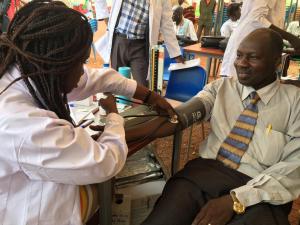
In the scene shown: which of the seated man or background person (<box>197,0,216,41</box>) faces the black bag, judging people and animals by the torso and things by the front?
the background person

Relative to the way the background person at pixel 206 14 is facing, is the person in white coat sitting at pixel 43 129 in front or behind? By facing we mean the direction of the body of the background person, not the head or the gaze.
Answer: in front

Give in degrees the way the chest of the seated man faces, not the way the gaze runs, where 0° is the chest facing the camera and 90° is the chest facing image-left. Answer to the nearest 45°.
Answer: approximately 45°

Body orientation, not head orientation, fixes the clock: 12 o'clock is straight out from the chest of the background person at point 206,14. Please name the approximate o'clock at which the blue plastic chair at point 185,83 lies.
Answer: The blue plastic chair is roughly at 12 o'clock from the background person.

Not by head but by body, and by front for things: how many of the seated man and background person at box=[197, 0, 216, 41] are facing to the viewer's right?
0

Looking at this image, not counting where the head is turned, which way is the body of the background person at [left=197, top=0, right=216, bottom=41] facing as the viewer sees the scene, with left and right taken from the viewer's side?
facing the viewer

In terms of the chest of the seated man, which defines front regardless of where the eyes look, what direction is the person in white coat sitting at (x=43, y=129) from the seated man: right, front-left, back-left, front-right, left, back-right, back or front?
front

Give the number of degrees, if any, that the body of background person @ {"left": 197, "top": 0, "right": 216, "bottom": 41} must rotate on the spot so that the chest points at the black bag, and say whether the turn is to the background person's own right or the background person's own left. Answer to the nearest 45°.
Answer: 0° — they already face it

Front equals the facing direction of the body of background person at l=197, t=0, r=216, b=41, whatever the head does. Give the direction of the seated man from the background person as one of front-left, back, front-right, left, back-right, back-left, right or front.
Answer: front

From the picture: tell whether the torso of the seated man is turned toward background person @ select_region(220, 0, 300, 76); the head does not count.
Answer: no

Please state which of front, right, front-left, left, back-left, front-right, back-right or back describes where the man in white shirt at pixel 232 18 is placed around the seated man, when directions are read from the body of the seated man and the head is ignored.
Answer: back-right

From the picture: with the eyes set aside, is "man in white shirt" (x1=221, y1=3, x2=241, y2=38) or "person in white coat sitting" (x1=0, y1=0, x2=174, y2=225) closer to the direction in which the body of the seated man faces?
the person in white coat sitting
